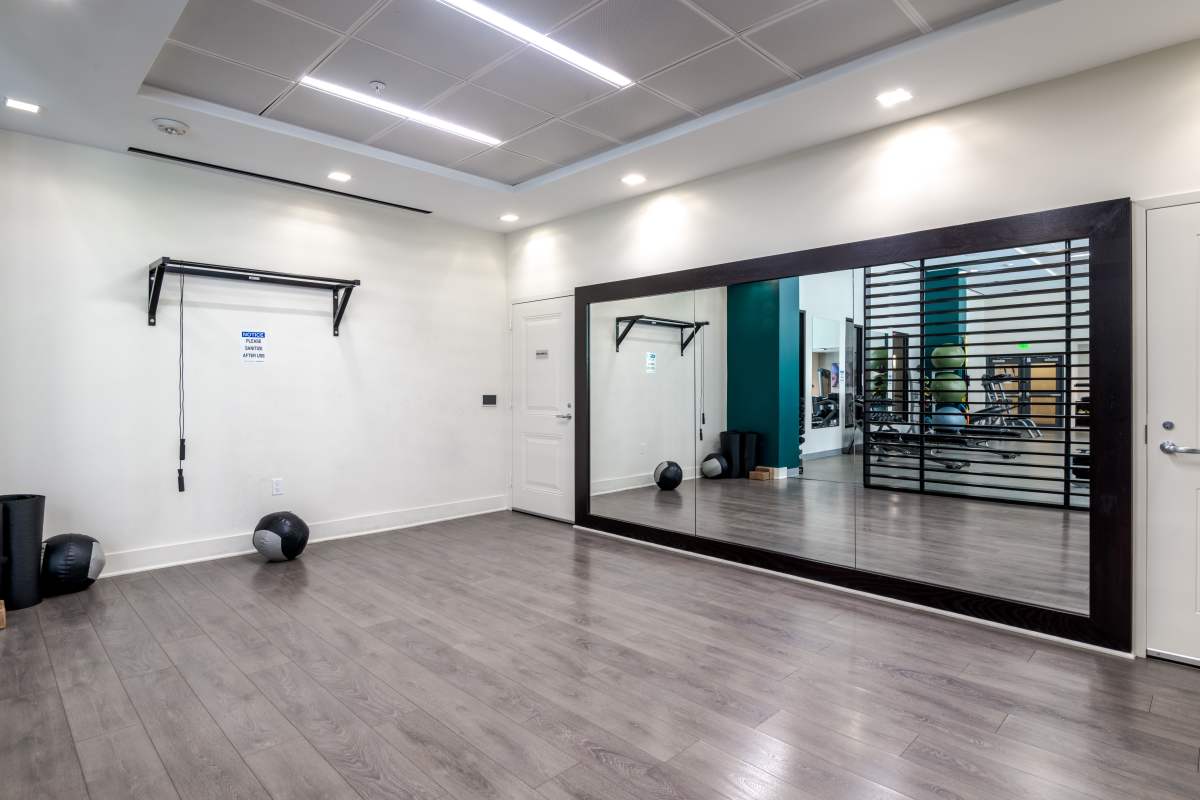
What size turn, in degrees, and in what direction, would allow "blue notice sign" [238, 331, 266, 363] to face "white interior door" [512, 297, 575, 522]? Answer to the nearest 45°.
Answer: approximately 90° to its left

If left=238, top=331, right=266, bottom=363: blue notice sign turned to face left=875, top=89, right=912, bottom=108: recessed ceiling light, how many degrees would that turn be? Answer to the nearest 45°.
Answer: approximately 45° to its left

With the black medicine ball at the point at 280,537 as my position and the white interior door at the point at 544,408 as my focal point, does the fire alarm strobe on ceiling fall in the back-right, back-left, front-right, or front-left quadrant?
back-right

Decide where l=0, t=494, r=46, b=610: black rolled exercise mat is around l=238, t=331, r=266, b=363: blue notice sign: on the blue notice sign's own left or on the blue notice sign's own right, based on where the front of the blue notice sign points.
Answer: on the blue notice sign's own right

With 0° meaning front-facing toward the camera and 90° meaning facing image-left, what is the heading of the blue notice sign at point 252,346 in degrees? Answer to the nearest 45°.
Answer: approximately 0°

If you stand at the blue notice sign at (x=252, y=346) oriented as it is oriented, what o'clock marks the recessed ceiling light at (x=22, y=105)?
The recessed ceiling light is roughly at 2 o'clock from the blue notice sign.

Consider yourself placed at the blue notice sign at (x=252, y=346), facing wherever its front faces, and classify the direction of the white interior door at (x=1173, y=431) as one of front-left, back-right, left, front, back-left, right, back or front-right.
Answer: front-left

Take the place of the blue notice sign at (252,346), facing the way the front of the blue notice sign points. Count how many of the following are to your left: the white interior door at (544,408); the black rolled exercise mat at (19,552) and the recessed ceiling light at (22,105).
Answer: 1

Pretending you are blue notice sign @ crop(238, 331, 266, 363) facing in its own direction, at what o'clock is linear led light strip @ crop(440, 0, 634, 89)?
The linear led light strip is roughly at 11 o'clock from the blue notice sign.
